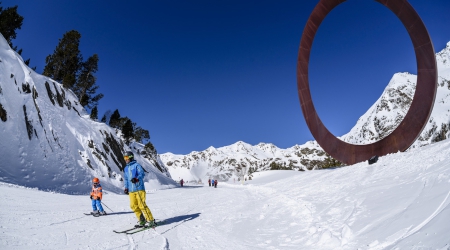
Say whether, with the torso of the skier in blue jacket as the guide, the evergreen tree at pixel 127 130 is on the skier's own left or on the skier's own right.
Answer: on the skier's own right

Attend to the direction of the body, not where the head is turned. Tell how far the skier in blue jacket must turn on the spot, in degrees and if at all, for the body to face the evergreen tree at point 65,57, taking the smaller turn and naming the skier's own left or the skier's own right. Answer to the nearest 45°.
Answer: approximately 135° to the skier's own right

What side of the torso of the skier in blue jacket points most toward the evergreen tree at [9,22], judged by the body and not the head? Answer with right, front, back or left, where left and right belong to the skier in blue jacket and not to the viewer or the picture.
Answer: right

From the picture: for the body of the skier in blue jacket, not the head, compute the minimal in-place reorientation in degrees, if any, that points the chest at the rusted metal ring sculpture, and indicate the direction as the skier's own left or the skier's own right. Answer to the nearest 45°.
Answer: approximately 135° to the skier's own left

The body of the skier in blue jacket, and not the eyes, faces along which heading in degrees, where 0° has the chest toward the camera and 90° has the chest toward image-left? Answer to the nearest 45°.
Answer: approximately 45°

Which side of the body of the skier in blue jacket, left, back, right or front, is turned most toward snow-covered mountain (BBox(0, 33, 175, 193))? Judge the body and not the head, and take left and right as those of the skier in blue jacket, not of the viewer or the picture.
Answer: right
